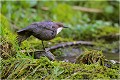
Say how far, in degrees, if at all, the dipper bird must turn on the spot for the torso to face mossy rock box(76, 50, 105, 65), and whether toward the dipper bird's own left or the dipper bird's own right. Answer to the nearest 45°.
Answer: approximately 45° to the dipper bird's own right

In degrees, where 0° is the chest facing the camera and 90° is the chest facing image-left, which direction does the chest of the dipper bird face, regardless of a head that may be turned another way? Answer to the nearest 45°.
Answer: approximately 270°
